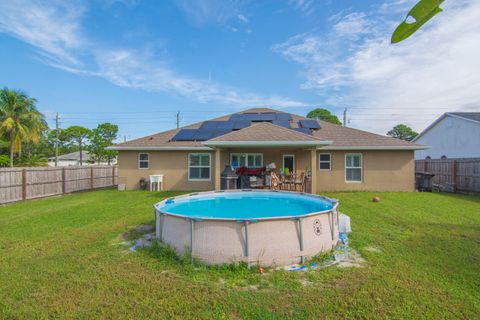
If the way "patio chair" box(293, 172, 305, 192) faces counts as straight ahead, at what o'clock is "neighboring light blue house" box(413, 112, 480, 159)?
The neighboring light blue house is roughly at 6 o'clock from the patio chair.

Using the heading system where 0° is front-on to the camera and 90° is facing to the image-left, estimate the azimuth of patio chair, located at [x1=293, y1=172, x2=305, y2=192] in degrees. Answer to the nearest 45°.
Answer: approximately 45°

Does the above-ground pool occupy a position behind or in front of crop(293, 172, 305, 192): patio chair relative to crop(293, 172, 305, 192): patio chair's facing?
in front

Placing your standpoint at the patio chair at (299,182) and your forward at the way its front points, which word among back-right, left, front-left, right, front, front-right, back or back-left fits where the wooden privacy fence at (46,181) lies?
front-right

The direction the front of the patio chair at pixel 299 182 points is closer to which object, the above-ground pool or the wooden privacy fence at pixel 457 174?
the above-ground pool

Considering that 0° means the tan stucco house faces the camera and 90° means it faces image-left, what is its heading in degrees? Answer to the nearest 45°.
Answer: approximately 180°

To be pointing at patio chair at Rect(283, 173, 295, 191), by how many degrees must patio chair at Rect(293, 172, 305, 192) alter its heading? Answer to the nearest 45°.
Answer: approximately 90° to its right

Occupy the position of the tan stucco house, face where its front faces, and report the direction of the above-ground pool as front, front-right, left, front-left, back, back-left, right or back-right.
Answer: back
